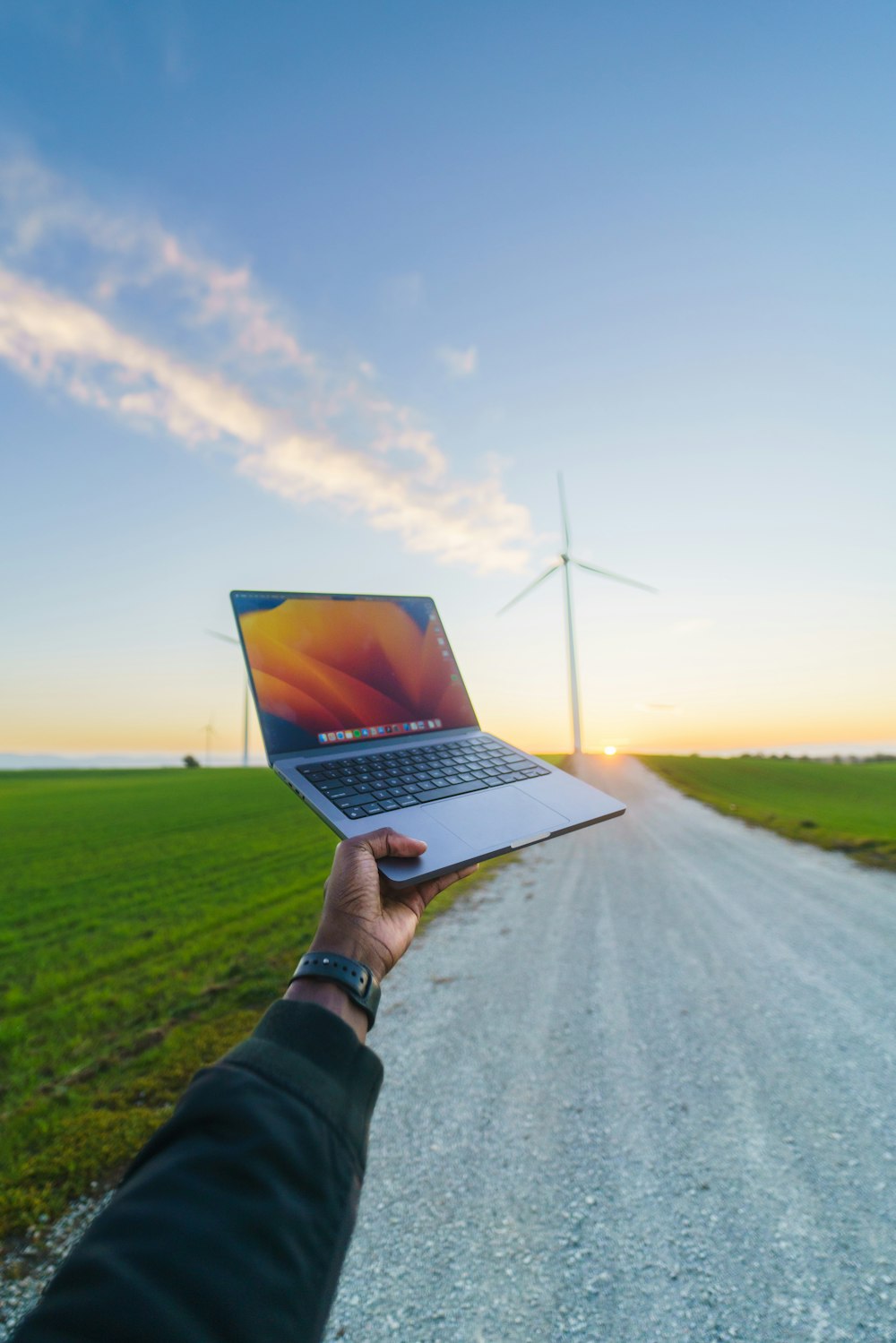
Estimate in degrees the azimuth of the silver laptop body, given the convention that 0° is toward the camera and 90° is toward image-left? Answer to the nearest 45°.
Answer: approximately 315°
